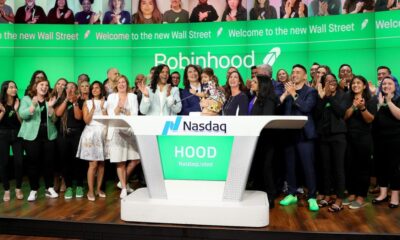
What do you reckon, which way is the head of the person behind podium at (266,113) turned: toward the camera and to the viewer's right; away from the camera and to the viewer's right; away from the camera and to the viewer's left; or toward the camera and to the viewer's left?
toward the camera and to the viewer's left

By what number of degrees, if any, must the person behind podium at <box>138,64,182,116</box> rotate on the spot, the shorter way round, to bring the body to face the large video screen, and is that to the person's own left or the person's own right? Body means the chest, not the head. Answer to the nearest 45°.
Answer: approximately 180°

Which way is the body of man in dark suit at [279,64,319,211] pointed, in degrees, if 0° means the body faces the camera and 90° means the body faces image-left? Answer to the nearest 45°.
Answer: approximately 45°

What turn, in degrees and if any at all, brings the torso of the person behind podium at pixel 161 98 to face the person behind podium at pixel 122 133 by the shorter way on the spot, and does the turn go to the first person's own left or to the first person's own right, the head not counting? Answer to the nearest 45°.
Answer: approximately 90° to the first person's own right

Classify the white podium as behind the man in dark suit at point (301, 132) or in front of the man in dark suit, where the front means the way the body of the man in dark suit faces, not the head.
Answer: in front

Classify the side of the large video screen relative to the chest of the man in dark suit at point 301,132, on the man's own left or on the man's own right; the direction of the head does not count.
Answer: on the man's own right

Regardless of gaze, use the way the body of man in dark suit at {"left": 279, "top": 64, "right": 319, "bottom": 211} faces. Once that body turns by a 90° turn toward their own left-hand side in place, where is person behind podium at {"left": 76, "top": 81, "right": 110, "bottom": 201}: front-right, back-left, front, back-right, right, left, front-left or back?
back-right

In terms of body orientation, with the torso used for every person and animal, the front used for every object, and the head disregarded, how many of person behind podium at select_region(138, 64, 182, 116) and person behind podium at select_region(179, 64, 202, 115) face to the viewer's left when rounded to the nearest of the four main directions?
0

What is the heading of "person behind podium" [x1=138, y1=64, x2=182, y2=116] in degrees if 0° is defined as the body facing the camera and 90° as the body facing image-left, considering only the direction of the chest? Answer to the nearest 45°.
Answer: approximately 0°

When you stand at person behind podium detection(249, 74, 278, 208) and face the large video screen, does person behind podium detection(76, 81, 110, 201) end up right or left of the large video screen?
left
